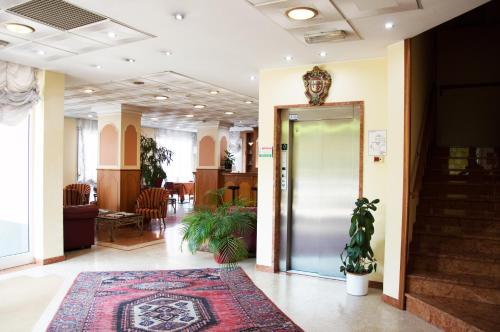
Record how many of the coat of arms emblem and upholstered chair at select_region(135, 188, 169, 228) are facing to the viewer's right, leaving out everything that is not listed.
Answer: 0

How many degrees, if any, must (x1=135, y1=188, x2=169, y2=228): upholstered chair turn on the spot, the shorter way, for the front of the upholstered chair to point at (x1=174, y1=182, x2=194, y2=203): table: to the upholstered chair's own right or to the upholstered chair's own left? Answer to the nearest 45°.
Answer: approximately 135° to the upholstered chair's own right

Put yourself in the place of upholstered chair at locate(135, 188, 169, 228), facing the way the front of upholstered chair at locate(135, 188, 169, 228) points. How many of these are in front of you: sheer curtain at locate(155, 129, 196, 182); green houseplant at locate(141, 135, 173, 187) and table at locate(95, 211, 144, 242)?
1

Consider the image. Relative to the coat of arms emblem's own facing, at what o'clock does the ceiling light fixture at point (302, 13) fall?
The ceiling light fixture is roughly at 12 o'clock from the coat of arms emblem.

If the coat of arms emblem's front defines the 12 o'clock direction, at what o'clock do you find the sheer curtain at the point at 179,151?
The sheer curtain is roughly at 5 o'clock from the coat of arms emblem.

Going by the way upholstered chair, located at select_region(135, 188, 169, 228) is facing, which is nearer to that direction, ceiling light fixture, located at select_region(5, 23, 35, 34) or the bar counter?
the ceiling light fixture

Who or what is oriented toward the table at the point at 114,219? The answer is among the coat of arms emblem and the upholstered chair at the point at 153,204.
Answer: the upholstered chair

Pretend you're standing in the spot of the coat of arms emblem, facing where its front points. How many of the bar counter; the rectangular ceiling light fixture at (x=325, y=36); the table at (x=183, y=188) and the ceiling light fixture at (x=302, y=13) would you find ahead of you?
2

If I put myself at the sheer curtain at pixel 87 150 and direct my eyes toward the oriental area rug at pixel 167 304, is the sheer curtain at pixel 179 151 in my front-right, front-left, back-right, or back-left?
back-left

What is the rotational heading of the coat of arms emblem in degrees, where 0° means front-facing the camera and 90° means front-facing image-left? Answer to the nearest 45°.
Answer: approximately 0°

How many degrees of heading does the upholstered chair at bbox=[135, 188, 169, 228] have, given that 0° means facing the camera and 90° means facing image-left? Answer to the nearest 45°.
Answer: approximately 45°

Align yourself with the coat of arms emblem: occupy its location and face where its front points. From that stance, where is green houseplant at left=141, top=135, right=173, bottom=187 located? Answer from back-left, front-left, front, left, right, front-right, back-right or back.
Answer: back-right

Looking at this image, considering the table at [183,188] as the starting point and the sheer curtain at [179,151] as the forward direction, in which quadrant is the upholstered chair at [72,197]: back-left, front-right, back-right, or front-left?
back-left

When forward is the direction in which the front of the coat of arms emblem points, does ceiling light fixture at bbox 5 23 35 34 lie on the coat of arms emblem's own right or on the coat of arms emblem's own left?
on the coat of arms emblem's own right

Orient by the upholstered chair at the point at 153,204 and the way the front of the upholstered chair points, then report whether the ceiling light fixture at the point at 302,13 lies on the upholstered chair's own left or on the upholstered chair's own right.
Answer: on the upholstered chair's own left
